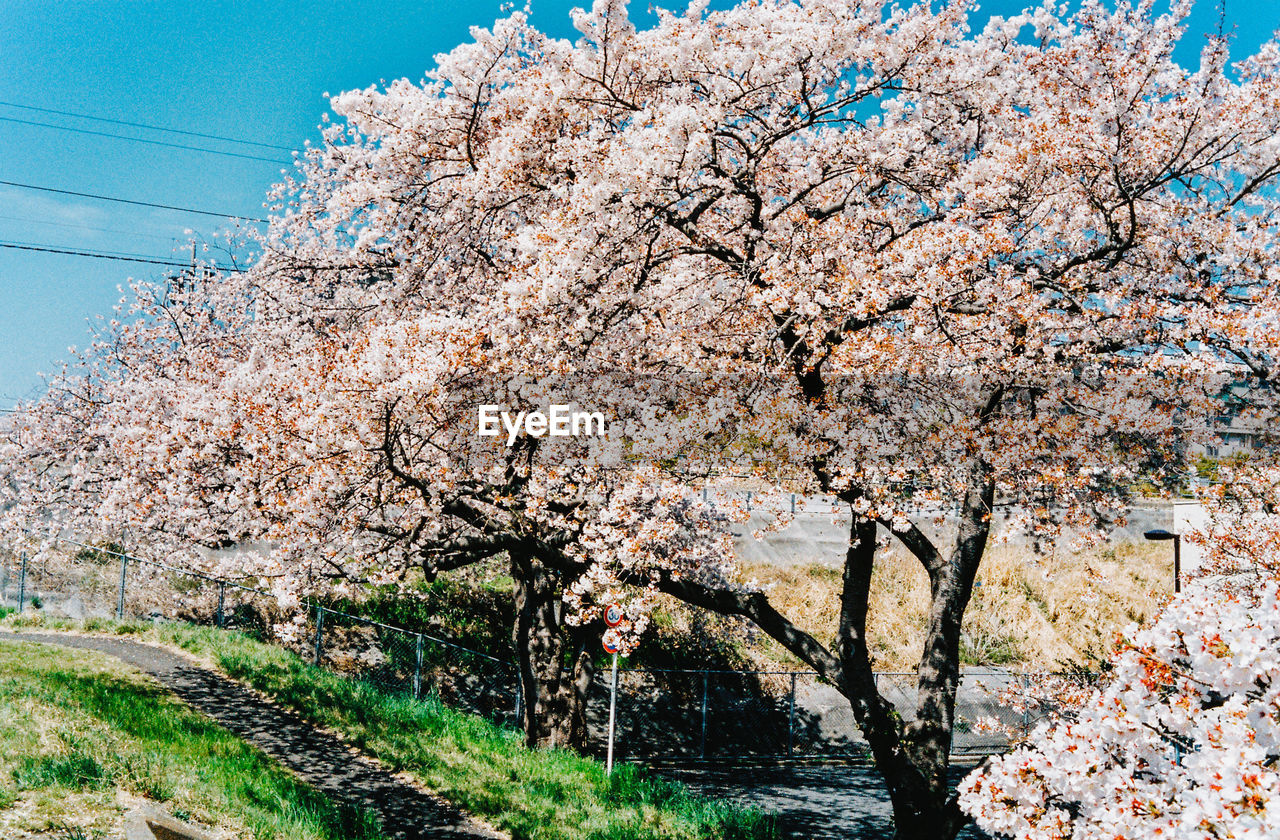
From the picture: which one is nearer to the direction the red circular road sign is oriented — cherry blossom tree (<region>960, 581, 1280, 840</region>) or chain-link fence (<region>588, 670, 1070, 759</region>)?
the cherry blossom tree

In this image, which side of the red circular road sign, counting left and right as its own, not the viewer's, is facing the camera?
front

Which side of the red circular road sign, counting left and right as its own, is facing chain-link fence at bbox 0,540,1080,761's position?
back

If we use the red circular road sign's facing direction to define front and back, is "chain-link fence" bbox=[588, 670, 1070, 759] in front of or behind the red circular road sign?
behind

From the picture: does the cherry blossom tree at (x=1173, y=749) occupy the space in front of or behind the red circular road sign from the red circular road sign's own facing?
in front
